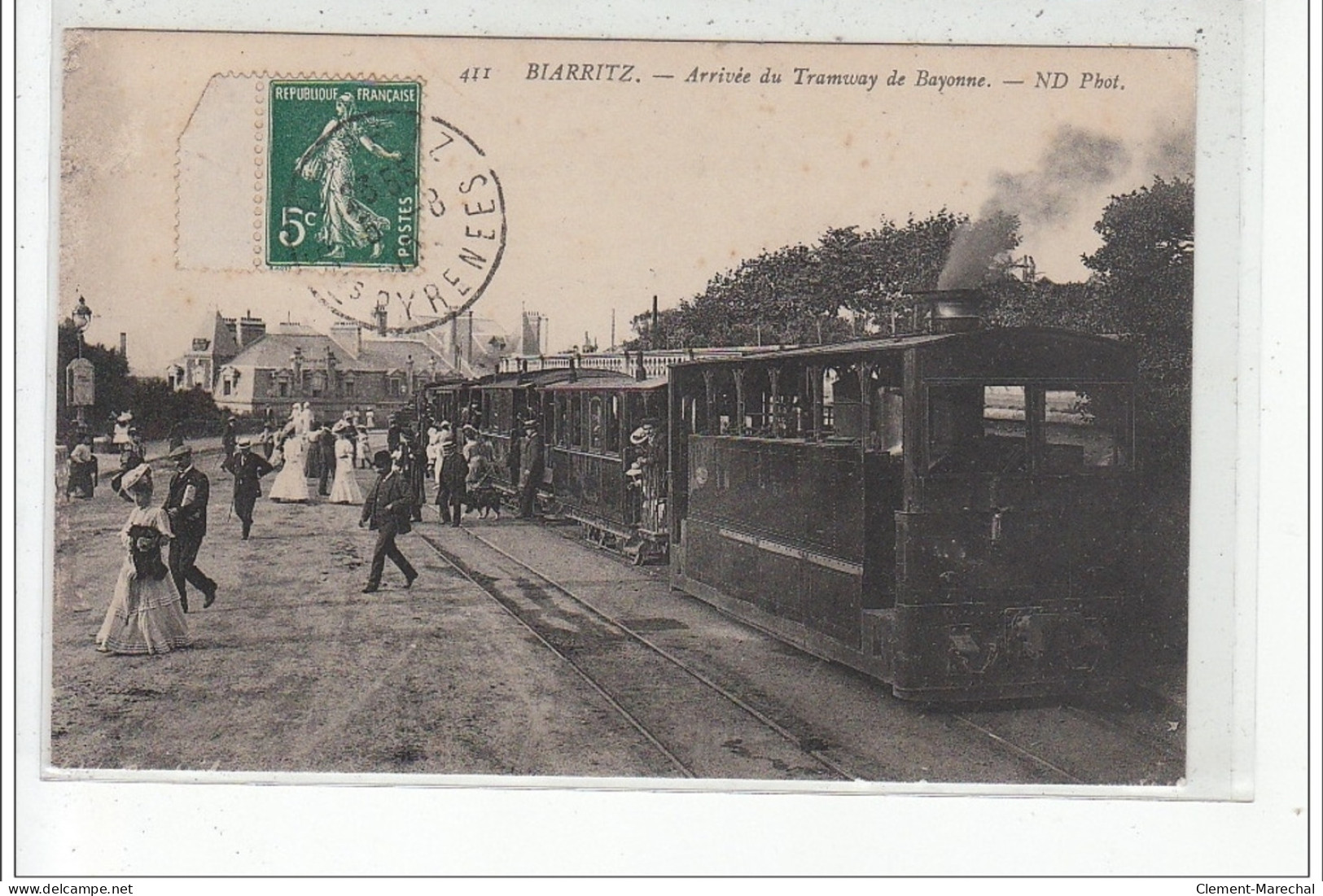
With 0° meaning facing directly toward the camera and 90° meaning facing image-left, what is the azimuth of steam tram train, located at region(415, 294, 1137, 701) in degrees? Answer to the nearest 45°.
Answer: approximately 315°

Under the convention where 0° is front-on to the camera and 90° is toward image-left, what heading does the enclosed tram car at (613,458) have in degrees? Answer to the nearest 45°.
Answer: approximately 315°
